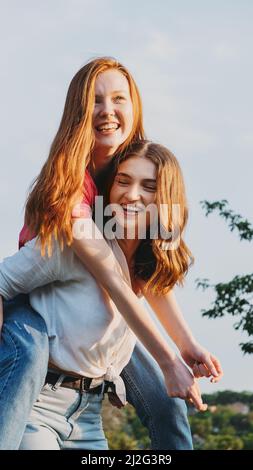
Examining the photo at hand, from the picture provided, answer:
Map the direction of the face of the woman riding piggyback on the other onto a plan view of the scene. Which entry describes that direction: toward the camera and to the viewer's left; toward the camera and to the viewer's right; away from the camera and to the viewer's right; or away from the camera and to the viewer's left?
toward the camera and to the viewer's right

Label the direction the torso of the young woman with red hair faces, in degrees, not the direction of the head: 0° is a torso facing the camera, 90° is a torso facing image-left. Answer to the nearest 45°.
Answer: approximately 315°
